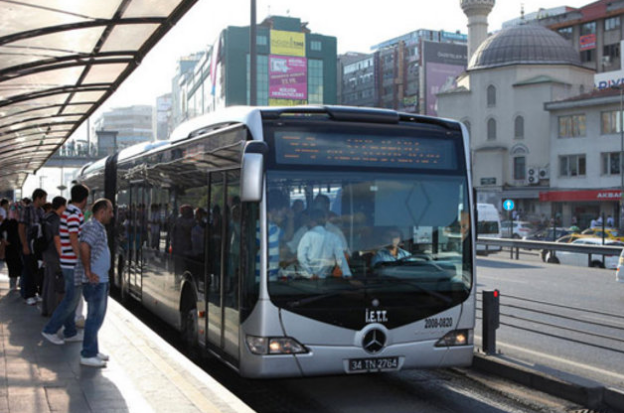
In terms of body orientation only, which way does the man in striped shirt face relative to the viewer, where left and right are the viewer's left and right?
facing to the right of the viewer

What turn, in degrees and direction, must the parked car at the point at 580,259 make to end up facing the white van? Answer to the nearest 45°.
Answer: approximately 45° to its right

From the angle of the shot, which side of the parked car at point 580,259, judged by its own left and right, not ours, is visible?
left

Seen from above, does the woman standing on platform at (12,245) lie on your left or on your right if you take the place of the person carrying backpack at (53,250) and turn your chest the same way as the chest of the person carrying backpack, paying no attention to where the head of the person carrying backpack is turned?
on your left

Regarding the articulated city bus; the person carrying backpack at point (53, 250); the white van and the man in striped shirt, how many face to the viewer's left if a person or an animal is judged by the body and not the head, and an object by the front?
0

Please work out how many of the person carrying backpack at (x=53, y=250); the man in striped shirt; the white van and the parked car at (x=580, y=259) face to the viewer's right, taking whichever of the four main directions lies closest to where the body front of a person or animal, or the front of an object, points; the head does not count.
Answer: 2

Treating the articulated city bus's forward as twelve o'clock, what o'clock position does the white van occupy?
The white van is roughly at 8 o'clock from the articulated city bus.
